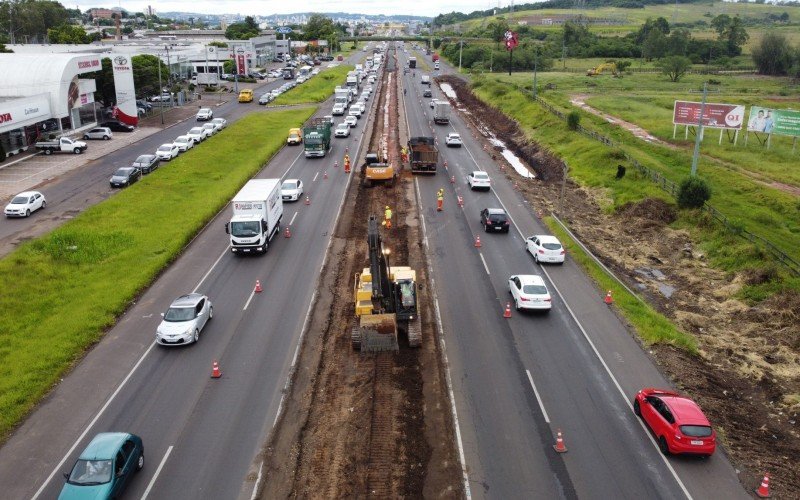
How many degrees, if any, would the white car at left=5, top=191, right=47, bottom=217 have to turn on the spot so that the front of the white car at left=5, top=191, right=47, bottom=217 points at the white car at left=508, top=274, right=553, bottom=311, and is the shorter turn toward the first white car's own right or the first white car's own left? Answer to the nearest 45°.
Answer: approximately 90° to the first white car's own left

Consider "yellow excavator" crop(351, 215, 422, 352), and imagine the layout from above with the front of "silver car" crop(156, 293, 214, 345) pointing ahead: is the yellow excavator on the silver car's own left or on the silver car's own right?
on the silver car's own left

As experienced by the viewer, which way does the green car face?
facing the viewer and to the left of the viewer

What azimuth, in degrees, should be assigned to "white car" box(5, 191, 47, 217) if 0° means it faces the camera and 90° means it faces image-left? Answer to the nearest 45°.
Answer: approximately 45°

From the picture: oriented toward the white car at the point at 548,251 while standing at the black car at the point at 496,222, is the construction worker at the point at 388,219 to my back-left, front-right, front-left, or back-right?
back-right

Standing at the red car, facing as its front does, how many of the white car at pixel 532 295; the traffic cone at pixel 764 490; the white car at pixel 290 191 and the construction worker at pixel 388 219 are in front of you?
3

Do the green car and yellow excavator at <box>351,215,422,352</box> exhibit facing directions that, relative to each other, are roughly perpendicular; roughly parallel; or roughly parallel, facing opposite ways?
roughly parallel

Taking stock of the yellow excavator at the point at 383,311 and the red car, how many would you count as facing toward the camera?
1

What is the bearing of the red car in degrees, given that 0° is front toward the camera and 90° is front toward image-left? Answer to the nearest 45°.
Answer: approximately 135°

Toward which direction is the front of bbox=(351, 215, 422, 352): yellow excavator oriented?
toward the camera

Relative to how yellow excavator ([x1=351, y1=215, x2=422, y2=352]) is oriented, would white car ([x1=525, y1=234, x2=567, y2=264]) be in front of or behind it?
behind
